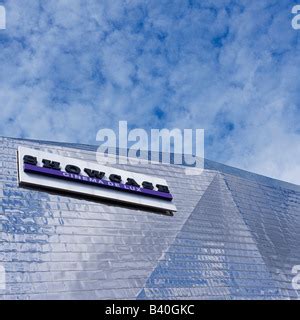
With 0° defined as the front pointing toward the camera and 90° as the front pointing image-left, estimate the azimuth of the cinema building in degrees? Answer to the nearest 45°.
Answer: approximately 315°
